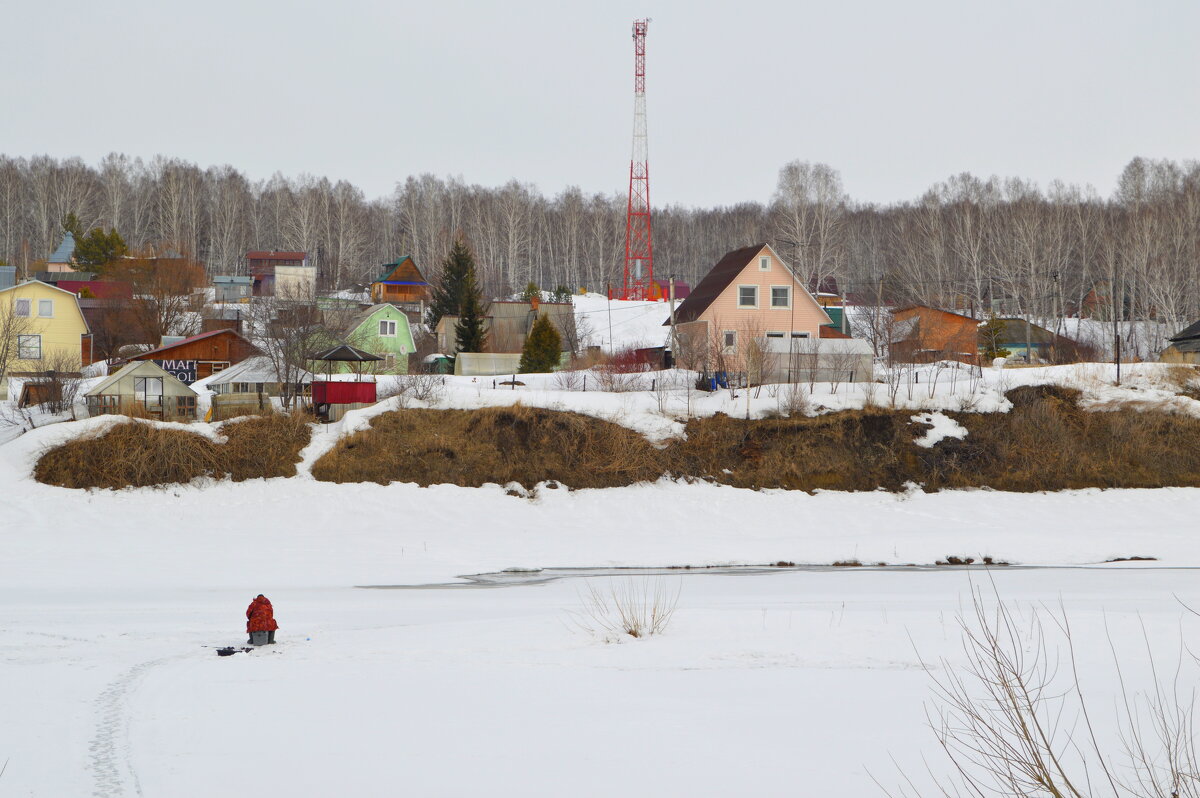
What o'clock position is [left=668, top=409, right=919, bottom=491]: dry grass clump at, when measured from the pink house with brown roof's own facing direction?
The dry grass clump is roughly at 12 o'clock from the pink house with brown roof.

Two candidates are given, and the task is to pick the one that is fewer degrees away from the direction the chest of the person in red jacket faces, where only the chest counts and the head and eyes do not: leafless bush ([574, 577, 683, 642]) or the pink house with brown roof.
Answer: the pink house with brown roof

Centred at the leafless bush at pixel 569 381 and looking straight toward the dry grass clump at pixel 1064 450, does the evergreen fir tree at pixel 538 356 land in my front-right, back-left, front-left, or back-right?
back-left

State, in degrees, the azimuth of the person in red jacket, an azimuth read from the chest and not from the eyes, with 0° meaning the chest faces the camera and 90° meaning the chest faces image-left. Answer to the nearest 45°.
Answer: approximately 180°

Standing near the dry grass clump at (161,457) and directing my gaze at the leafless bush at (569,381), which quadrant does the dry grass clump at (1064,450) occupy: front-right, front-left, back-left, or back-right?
front-right

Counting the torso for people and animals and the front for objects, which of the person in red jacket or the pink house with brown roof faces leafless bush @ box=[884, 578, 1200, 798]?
the pink house with brown roof

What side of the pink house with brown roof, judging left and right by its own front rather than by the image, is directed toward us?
front

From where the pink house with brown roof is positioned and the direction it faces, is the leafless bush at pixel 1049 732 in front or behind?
in front

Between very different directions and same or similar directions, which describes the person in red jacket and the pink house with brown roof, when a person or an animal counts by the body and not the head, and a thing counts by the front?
very different directions

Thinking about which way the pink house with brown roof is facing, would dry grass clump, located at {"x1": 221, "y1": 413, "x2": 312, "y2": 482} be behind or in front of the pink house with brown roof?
in front

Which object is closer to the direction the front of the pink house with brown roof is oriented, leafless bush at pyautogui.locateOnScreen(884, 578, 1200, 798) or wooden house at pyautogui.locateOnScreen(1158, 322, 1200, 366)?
the leafless bush

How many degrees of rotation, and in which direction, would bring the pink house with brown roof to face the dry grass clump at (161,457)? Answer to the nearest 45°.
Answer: approximately 45° to its right

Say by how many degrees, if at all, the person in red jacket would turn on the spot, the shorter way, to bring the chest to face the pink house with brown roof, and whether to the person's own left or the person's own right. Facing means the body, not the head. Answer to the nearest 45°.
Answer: approximately 45° to the person's own right

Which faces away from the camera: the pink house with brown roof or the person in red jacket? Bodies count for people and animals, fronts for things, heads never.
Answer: the person in red jacket

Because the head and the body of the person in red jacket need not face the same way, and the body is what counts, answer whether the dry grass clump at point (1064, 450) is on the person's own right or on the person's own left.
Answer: on the person's own right
